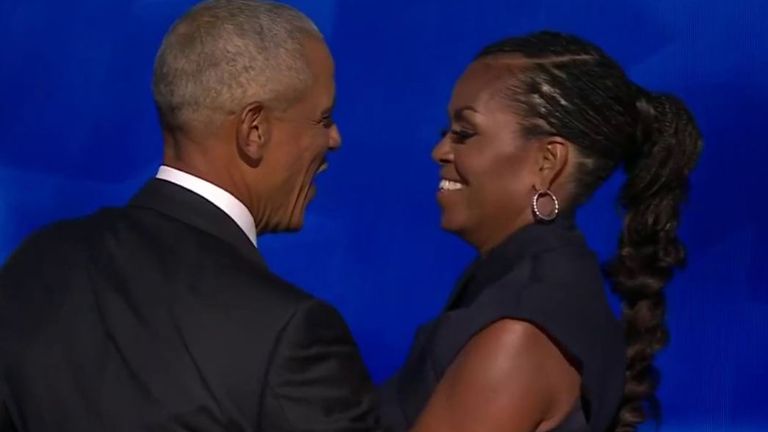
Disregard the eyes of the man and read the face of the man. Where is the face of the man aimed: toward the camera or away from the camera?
away from the camera

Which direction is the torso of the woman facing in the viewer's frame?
to the viewer's left

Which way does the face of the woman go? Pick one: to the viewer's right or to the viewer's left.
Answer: to the viewer's left

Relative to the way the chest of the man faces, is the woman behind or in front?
in front

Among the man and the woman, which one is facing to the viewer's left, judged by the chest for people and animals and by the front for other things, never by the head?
the woman

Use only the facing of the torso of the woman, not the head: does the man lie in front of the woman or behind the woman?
in front

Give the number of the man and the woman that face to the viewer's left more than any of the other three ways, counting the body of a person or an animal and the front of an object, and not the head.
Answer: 1

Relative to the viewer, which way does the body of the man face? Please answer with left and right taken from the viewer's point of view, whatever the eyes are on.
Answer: facing away from the viewer and to the right of the viewer
